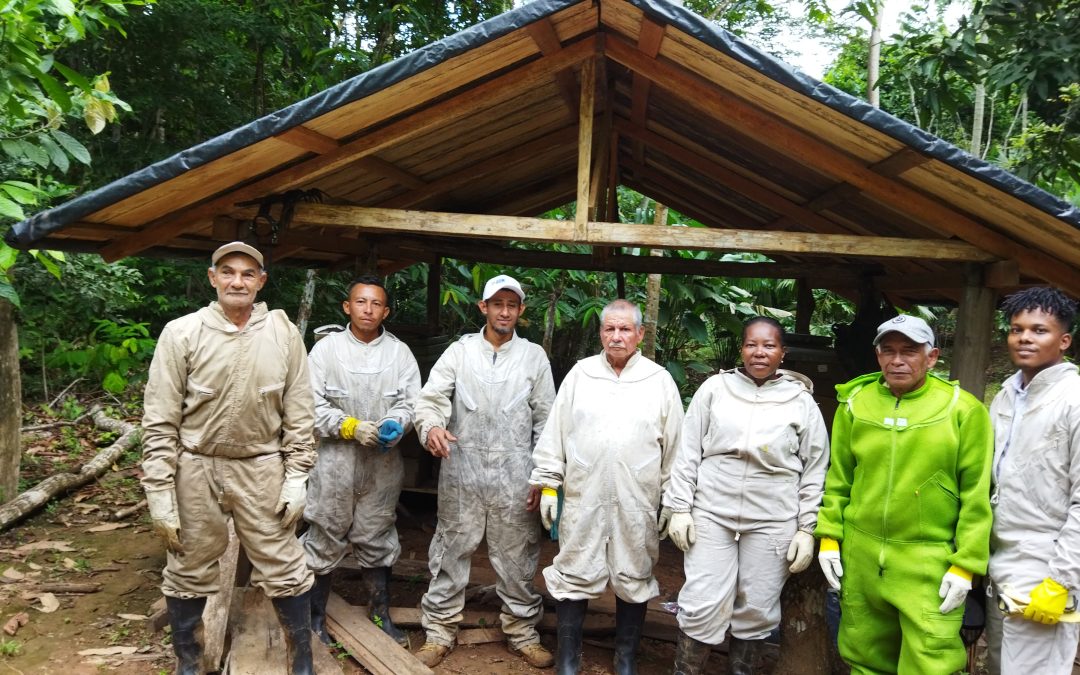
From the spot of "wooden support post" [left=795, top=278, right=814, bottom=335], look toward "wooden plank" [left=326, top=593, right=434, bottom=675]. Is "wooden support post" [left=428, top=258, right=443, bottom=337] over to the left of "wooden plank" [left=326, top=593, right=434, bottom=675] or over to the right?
right

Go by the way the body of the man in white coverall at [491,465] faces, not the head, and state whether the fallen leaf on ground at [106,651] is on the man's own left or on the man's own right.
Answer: on the man's own right

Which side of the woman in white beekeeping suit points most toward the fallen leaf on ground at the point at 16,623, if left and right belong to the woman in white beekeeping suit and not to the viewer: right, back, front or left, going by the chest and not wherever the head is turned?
right

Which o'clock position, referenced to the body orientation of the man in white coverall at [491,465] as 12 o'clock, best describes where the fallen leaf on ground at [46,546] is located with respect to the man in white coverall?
The fallen leaf on ground is roughly at 4 o'clock from the man in white coverall.

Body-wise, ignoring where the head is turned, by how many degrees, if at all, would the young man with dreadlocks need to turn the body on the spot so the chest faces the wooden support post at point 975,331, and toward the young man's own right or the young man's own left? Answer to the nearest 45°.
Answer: approximately 135° to the young man's own right

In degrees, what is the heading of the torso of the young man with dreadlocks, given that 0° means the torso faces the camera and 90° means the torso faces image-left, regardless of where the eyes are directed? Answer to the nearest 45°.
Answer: approximately 45°

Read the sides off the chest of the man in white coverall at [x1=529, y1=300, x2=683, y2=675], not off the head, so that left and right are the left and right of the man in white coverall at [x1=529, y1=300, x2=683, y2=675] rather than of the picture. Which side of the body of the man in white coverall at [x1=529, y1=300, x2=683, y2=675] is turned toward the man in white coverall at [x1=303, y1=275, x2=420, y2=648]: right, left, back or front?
right

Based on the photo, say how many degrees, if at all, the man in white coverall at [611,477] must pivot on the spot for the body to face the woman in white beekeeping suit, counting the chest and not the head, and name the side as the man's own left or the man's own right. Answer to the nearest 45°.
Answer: approximately 90° to the man's own left

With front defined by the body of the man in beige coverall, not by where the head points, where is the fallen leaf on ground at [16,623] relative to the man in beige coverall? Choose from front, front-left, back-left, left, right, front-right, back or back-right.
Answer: back-right

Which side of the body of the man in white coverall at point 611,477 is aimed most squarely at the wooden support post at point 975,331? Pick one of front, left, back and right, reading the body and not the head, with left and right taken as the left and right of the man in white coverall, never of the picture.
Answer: left
